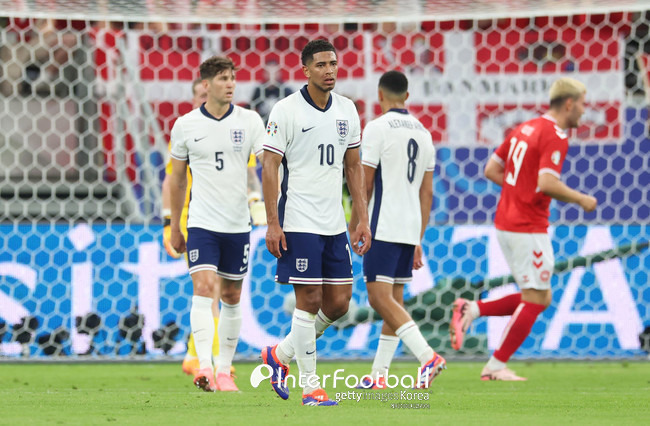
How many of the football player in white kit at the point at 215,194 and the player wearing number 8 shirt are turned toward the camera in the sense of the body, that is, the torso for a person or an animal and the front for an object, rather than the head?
1

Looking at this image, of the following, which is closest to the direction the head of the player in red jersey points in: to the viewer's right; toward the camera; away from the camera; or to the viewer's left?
to the viewer's right

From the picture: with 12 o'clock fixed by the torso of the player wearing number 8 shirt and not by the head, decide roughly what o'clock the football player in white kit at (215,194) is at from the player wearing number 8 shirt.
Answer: The football player in white kit is roughly at 10 o'clock from the player wearing number 8 shirt.

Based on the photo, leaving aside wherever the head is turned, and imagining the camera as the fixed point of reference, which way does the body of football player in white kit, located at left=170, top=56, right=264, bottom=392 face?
toward the camera

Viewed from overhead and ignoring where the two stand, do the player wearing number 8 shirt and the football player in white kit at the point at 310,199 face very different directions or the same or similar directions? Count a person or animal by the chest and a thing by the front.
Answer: very different directions

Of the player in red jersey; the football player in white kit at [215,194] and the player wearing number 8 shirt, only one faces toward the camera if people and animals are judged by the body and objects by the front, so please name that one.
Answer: the football player in white kit

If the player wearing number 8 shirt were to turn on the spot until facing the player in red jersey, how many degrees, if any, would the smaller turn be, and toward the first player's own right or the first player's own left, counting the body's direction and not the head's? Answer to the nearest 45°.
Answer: approximately 90° to the first player's own right

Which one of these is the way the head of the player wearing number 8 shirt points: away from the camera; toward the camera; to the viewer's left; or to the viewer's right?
away from the camera

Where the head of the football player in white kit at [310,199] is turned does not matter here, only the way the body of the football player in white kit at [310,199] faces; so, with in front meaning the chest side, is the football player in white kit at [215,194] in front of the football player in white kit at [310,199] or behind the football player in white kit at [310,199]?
behind
